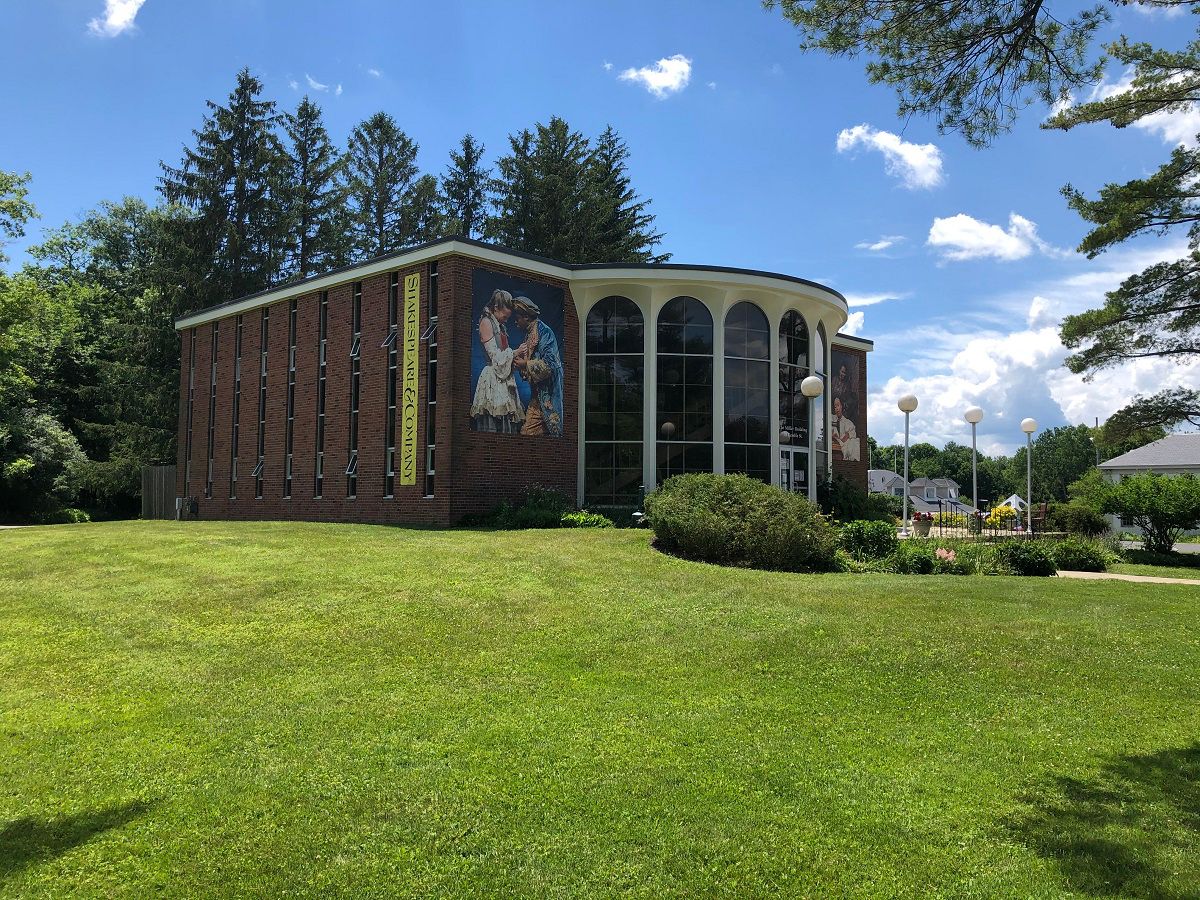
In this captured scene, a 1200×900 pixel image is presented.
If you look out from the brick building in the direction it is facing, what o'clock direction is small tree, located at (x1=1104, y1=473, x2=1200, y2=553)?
The small tree is roughly at 11 o'clock from the brick building.

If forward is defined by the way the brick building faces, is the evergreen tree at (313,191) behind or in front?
behind

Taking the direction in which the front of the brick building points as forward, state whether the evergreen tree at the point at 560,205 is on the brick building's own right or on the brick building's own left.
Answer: on the brick building's own left

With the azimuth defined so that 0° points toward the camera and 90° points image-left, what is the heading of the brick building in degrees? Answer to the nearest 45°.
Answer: approximately 315°

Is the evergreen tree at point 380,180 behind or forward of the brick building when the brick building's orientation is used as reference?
behind

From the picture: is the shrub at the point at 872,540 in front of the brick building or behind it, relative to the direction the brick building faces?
in front

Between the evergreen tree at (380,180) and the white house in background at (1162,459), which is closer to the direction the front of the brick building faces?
the white house in background

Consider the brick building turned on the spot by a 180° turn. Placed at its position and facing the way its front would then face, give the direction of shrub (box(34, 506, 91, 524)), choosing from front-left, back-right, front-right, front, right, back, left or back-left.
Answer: front

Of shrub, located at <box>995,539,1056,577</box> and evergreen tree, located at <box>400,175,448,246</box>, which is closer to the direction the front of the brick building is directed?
the shrub

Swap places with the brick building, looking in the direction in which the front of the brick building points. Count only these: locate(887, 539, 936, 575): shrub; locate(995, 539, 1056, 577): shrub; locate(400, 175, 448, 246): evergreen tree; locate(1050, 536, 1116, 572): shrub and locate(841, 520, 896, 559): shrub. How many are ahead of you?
4

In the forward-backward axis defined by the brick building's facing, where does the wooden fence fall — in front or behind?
behind

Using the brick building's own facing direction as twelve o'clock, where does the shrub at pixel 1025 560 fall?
The shrub is roughly at 12 o'clock from the brick building.

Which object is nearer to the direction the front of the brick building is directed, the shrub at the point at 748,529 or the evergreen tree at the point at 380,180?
the shrub
